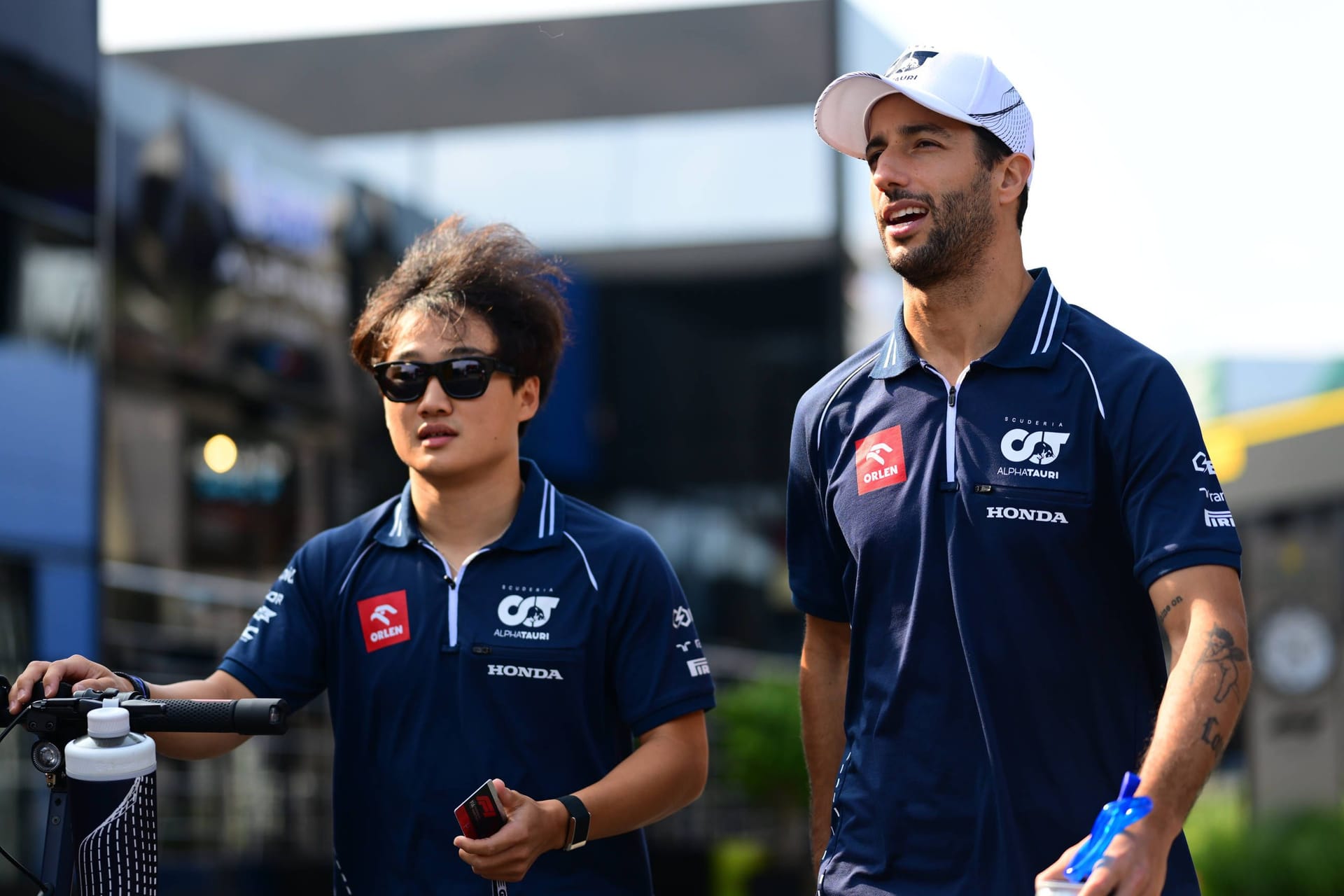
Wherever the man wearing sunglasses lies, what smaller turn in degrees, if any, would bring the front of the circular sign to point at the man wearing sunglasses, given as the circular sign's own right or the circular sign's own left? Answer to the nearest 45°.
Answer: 0° — it already faces them

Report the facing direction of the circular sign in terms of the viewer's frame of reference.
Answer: facing the viewer

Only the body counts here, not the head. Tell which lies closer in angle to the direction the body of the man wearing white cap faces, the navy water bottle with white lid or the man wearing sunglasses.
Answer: the navy water bottle with white lid

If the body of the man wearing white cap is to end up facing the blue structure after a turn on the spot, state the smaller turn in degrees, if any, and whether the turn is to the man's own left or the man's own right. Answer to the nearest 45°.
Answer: approximately 90° to the man's own right

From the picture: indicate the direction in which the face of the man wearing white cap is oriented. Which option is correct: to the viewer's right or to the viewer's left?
to the viewer's left

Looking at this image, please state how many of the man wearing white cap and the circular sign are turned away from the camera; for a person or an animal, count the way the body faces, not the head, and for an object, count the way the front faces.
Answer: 0

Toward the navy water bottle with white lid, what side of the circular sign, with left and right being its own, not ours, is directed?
front

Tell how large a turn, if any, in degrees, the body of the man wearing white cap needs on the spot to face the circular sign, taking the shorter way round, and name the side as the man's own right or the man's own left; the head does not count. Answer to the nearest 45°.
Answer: approximately 135° to the man's own right

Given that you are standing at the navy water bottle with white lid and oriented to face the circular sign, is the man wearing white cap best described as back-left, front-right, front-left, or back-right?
front-right

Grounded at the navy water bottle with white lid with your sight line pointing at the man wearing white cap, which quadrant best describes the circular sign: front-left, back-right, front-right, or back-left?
front-left

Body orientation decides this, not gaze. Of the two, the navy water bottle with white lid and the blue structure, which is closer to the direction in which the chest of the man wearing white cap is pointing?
the navy water bottle with white lid

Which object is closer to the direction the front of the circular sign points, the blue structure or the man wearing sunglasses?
the man wearing sunglasses

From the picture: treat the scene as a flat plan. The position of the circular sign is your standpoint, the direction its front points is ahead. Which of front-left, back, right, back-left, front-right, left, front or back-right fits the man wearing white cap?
front

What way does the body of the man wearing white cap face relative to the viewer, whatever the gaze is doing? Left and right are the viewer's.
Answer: facing the viewer and to the left of the viewer
